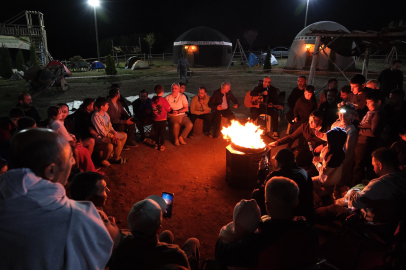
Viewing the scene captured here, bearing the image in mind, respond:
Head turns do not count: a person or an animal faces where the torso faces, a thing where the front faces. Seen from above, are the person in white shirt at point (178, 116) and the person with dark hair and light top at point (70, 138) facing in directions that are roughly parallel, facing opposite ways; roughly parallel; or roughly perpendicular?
roughly perpendicular

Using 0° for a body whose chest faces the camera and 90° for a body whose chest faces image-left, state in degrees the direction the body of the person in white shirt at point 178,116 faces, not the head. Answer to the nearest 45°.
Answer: approximately 0°

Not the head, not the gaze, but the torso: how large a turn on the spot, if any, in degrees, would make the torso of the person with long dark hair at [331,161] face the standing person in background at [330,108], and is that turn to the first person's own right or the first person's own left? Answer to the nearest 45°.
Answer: approximately 45° to the first person's own right

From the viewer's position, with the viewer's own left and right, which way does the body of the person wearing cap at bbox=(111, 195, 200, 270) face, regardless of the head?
facing away from the viewer and to the right of the viewer

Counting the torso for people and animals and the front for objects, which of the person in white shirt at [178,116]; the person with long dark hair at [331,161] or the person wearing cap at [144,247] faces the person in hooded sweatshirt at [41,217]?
the person in white shirt

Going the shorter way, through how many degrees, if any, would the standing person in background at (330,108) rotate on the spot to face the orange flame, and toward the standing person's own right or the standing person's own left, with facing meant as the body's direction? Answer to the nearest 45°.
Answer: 0° — they already face it

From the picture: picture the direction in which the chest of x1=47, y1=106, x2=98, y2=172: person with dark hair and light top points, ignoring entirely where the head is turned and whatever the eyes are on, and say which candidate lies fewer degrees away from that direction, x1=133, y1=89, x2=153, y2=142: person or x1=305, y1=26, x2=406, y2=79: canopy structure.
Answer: the canopy structure

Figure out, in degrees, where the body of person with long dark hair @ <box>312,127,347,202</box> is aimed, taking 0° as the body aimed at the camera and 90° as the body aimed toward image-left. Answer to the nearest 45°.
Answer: approximately 135°

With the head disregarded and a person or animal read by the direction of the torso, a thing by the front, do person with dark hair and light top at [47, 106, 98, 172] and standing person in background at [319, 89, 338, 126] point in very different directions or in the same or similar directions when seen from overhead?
very different directions

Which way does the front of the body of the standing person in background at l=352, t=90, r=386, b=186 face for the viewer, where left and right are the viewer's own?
facing to the left of the viewer
